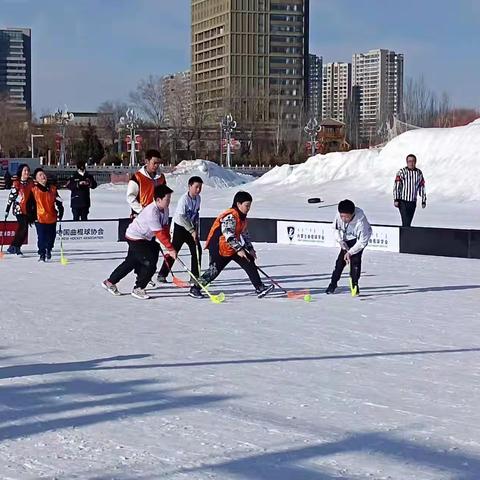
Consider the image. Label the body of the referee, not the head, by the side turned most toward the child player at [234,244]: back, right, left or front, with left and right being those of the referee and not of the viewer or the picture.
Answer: front

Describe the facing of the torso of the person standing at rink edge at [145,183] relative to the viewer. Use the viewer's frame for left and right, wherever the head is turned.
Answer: facing the viewer and to the right of the viewer

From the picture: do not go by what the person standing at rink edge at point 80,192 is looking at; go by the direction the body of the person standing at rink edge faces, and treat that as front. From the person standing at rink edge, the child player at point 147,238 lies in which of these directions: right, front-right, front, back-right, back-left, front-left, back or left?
front

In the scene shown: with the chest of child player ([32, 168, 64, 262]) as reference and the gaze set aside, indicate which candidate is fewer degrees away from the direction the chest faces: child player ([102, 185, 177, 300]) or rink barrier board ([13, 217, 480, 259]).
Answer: the child player

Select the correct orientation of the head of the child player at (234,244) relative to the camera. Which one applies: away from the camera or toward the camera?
toward the camera

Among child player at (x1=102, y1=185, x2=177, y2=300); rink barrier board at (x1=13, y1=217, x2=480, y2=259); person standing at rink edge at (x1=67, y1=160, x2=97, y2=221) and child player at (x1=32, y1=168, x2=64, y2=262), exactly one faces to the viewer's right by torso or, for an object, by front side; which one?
child player at (x1=102, y1=185, x2=177, y2=300)

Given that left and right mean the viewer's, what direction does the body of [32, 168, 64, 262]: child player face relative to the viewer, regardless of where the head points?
facing the viewer

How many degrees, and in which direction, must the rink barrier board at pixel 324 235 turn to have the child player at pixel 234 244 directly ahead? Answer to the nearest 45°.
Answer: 0° — it already faces them

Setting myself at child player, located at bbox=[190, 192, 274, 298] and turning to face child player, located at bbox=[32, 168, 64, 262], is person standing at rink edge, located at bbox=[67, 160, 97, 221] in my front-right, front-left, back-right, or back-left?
front-right

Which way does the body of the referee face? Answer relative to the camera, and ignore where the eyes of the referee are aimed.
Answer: toward the camera

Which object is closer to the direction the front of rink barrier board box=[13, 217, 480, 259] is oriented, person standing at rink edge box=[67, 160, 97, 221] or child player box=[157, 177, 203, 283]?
the child player
